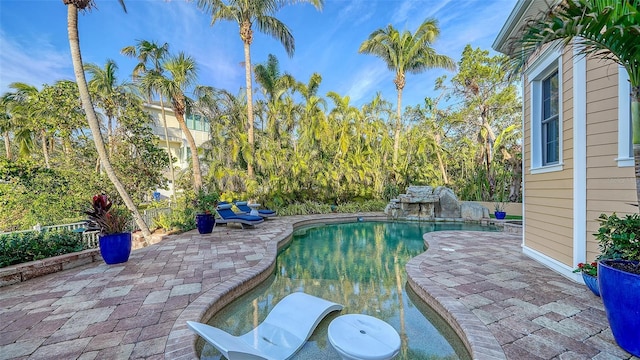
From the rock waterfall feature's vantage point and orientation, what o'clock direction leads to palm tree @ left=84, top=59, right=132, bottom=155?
The palm tree is roughly at 2 o'clock from the rock waterfall feature.

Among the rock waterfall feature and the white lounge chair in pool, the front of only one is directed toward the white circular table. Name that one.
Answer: the rock waterfall feature

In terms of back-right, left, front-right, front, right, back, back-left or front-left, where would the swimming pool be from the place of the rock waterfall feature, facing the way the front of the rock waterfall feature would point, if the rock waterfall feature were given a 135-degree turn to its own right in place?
back-left

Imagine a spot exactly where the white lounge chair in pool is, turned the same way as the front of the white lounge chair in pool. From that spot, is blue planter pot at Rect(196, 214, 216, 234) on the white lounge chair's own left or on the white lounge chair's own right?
on the white lounge chair's own right

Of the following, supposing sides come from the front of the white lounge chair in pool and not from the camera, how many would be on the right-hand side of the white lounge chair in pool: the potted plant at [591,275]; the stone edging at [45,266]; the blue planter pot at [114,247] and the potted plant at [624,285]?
2

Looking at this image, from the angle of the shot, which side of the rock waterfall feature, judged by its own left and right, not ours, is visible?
front

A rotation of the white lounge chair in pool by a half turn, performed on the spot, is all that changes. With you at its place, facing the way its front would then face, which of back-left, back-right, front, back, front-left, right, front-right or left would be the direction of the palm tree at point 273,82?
front-left

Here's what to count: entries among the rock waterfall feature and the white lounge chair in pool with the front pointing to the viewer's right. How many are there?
0

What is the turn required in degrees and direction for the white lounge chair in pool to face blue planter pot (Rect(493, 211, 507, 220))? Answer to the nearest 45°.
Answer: approximately 180°

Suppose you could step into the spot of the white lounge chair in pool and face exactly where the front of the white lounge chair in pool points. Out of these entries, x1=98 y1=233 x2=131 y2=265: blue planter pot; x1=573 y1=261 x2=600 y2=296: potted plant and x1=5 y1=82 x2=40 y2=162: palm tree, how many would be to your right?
2

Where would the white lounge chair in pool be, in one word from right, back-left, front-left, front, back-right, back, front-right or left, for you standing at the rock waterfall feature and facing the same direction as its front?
front

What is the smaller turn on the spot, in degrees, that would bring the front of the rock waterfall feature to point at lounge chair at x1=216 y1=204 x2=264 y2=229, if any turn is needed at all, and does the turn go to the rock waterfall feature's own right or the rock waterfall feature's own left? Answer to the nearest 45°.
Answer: approximately 45° to the rock waterfall feature's own right

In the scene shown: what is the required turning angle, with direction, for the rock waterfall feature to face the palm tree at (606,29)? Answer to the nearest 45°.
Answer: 0° — it already faces it
